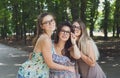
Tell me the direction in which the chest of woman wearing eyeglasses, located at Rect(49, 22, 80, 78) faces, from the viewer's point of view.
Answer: toward the camera

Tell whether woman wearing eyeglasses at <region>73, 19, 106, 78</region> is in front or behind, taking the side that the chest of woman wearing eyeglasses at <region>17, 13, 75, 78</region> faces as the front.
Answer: in front

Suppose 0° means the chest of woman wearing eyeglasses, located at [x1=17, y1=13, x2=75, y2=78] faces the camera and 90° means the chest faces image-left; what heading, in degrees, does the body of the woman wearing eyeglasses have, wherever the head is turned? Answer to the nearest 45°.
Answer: approximately 270°

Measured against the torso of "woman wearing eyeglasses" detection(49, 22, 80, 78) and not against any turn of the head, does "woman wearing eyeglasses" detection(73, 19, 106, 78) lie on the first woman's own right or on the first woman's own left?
on the first woman's own left
